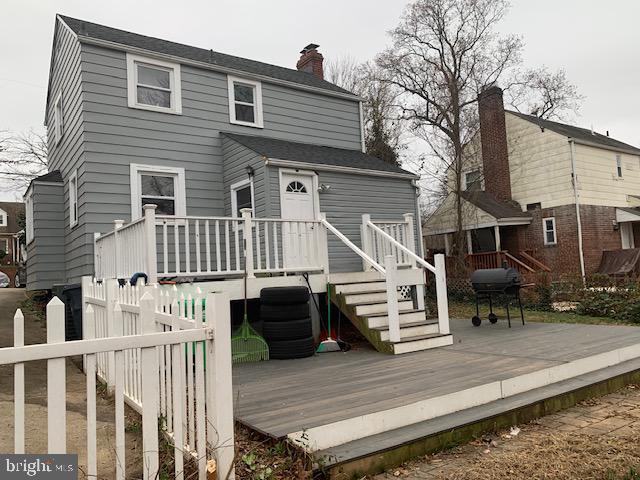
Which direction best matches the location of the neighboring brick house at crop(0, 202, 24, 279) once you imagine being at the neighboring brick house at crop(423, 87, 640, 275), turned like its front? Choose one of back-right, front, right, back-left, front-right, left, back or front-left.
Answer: front-left

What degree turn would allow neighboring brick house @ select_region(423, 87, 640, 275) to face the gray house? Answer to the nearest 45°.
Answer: approximately 90° to its left

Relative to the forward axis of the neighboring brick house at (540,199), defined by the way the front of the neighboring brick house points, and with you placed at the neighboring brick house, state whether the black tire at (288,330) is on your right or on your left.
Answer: on your left

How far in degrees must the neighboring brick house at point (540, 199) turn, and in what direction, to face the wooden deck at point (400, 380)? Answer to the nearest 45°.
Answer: approximately 135° to its left

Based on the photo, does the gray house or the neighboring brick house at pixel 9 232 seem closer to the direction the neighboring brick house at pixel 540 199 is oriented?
the neighboring brick house

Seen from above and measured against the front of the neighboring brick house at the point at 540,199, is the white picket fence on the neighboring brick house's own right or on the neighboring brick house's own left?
on the neighboring brick house's own left

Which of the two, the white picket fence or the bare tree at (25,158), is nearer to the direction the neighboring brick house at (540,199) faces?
the bare tree

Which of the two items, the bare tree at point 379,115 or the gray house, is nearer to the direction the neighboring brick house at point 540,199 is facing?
the bare tree

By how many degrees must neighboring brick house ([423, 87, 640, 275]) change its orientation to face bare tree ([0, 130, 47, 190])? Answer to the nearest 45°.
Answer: approximately 45° to its left

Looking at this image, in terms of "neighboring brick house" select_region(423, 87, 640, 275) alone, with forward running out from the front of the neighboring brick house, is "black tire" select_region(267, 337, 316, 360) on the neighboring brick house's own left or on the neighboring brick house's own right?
on the neighboring brick house's own left

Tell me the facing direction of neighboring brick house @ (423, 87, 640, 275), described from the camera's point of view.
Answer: facing away from the viewer and to the left of the viewer

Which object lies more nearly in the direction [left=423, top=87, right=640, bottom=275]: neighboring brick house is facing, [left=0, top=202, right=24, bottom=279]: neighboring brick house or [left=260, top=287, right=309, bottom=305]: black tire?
the neighboring brick house

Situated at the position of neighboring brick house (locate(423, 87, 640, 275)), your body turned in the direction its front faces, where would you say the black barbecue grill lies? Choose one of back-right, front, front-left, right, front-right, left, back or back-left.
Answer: back-left
